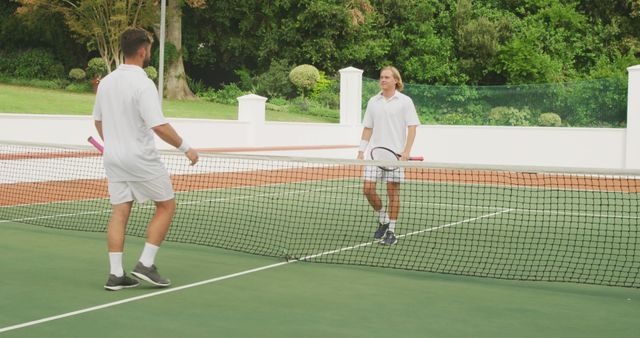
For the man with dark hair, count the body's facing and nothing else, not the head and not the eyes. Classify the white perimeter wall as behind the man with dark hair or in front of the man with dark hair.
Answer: in front

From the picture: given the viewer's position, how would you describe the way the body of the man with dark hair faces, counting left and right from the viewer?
facing away from the viewer and to the right of the viewer

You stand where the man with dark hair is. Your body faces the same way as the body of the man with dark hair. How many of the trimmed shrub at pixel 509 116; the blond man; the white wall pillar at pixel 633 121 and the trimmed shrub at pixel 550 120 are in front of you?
4

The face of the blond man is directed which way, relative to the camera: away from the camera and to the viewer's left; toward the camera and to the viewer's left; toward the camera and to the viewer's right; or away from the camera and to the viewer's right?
toward the camera and to the viewer's left

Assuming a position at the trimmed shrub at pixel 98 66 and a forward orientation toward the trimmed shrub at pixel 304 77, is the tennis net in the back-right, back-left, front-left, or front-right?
front-right

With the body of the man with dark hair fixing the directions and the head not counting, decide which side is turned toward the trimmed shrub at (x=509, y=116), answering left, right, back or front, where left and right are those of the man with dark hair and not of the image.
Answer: front

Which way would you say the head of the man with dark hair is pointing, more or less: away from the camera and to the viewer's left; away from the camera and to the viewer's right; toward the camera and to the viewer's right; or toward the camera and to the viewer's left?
away from the camera and to the viewer's right

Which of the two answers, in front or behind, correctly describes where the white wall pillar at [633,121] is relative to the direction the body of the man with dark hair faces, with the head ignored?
in front

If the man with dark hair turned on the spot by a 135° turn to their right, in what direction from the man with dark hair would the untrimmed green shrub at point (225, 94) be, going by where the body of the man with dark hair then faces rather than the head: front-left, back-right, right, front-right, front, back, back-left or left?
back

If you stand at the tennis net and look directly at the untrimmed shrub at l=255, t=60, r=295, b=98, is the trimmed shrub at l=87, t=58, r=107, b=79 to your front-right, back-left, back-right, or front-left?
front-left

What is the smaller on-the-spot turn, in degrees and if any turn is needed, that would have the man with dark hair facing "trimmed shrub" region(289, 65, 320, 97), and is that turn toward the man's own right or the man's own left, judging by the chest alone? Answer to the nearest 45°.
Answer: approximately 45° to the man's own left

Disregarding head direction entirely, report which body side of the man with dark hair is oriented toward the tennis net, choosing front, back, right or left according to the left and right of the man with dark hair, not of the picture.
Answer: front

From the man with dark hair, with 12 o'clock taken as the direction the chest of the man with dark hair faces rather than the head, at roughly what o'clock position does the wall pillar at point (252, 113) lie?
The wall pillar is roughly at 11 o'clock from the man with dark hair.
